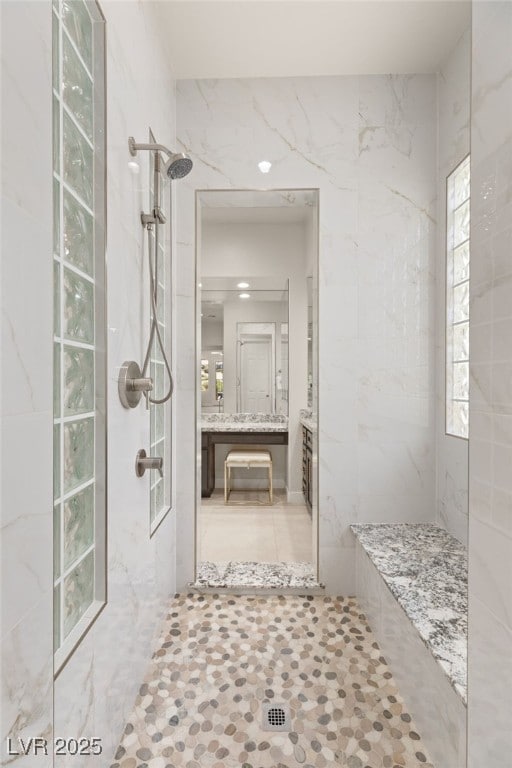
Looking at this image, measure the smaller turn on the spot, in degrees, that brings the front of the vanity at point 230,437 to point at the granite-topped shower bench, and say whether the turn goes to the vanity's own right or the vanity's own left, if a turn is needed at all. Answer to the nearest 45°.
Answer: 0° — it already faces it

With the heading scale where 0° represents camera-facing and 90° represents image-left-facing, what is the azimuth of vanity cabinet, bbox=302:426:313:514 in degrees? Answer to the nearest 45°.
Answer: approximately 90°

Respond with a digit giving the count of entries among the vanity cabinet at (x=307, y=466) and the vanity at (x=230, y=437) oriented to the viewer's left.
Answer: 1

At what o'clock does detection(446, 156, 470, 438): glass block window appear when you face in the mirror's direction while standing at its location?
The glass block window is roughly at 11 o'clock from the mirror.

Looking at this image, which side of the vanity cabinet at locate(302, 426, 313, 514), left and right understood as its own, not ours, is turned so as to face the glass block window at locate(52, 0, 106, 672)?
left

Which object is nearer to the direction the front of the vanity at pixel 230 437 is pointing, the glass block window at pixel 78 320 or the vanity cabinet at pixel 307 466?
the glass block window

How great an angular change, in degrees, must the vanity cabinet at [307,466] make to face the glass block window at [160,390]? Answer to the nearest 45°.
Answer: approximately 90° to its left

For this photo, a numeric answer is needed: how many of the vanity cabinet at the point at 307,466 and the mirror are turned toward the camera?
1

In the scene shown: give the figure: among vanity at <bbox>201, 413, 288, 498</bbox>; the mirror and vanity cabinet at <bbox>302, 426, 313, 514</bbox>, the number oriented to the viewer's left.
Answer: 1
